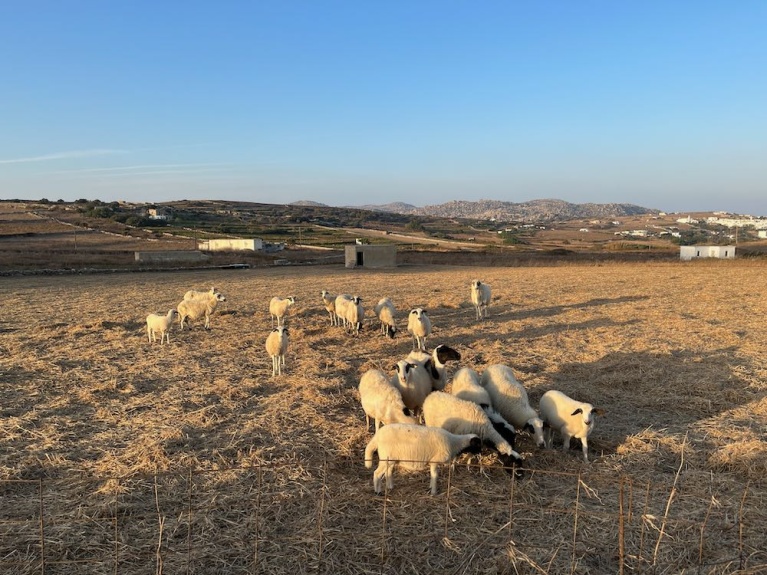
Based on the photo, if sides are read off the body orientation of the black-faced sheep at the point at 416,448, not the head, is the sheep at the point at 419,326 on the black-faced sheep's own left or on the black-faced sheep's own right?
on the black-faced sheep's own left

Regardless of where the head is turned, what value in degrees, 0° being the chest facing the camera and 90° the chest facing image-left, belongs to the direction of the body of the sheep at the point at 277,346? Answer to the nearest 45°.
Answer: approximately 0°

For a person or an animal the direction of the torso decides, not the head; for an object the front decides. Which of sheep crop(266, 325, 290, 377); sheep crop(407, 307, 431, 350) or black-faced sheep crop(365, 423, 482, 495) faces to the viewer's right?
the black-faced sheep

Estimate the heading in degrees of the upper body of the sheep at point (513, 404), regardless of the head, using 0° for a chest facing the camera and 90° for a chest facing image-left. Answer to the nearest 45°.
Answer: approximately 315°

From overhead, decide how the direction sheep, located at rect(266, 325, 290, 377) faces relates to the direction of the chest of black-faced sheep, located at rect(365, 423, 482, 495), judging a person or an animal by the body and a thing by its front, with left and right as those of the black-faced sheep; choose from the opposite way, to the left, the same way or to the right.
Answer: to the right

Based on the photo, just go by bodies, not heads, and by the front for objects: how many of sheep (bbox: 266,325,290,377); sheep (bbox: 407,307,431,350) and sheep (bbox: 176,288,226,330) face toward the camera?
2

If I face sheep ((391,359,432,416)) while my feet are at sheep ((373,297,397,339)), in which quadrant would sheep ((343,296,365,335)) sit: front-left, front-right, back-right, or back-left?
back-right

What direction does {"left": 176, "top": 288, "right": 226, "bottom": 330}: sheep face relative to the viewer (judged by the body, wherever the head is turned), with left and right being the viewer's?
facing to the right of the viewer

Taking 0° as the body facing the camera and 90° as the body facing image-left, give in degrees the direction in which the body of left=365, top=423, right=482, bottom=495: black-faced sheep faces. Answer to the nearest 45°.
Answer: approximately 270°

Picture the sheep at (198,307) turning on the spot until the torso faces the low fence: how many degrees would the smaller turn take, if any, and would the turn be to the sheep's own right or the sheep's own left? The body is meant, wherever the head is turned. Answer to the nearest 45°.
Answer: approximately 90° to the sheep's own right

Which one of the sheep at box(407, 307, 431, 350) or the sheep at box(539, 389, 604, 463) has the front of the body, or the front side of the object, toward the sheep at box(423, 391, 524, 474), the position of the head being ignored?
the sheep at box(407, 307, 431, 350)
